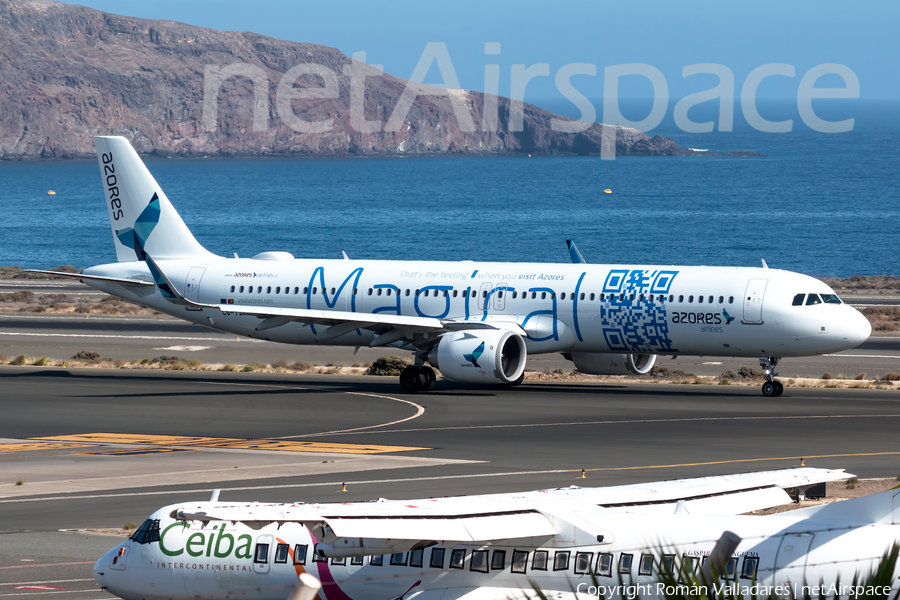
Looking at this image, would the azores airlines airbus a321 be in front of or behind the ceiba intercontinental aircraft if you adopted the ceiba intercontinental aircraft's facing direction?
in front

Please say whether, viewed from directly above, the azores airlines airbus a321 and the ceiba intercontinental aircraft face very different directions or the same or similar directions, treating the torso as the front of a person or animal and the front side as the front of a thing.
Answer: very different directions

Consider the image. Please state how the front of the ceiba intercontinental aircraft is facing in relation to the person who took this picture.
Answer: facing away from the viewer and to the left of the viewer

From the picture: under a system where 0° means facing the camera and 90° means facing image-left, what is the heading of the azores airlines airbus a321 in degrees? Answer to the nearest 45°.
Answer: approximately 315°

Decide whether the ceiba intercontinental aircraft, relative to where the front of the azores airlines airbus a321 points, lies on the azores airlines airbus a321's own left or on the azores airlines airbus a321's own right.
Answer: on the azores airlines airbus a321's own right
